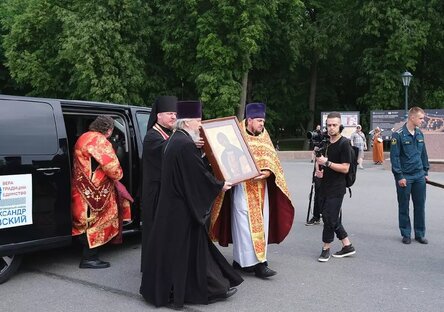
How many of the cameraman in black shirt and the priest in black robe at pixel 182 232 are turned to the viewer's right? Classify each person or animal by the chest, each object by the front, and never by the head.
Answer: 1

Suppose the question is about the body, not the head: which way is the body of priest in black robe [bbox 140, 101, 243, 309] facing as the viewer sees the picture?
to the viewer's right

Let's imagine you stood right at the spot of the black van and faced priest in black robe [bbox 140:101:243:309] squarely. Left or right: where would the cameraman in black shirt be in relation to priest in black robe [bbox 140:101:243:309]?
left

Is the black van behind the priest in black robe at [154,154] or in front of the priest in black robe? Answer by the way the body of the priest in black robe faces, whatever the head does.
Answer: behind

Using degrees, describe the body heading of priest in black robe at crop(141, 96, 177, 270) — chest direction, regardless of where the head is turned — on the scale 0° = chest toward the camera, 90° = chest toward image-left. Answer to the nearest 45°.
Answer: approximately 315°

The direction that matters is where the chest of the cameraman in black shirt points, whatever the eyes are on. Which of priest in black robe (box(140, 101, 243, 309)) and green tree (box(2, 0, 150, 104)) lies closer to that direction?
the priest in black robe

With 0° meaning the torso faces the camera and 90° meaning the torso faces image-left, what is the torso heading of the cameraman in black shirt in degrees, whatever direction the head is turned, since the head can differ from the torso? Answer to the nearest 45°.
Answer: approximately 45°

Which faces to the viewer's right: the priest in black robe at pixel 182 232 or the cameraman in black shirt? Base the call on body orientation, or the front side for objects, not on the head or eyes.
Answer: the priest in black robe
